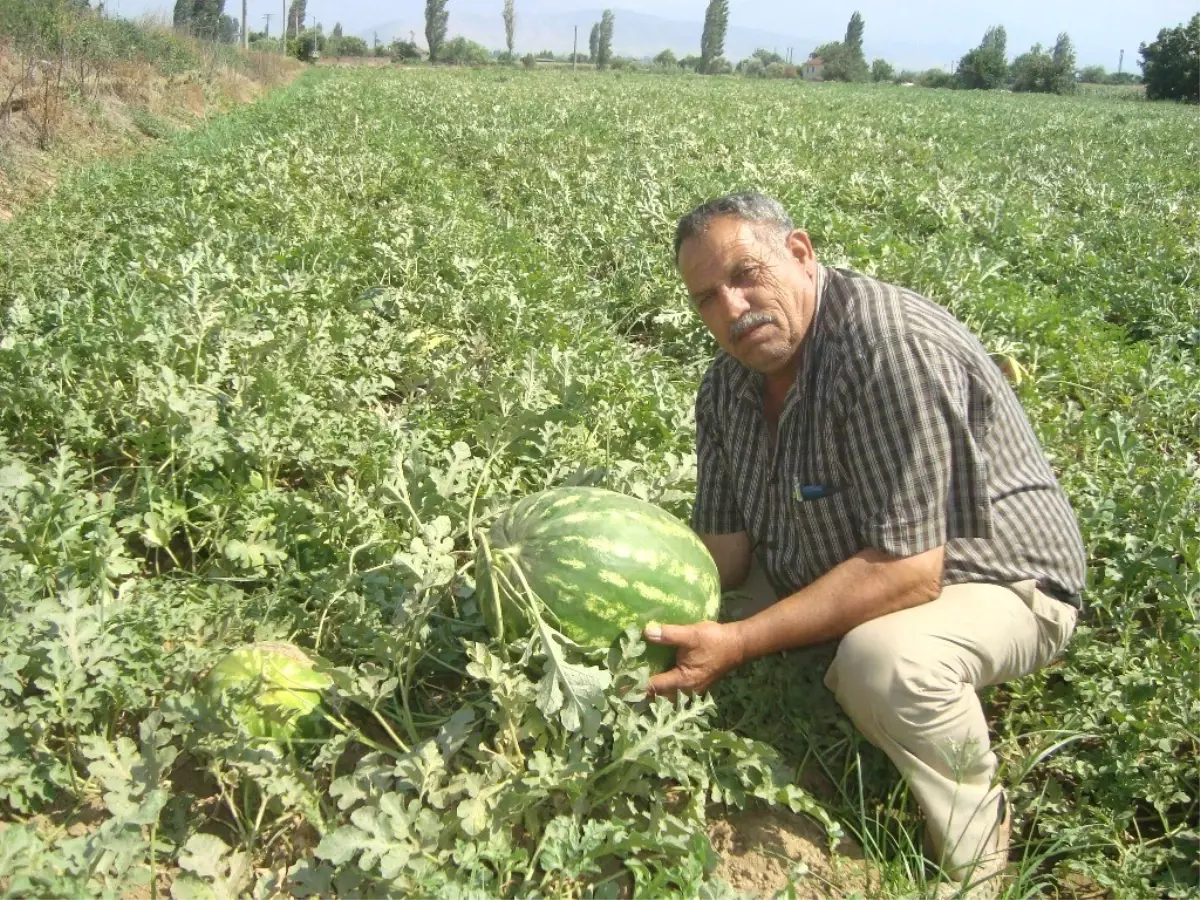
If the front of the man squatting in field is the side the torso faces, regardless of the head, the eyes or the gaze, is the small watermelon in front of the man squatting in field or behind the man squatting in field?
in front

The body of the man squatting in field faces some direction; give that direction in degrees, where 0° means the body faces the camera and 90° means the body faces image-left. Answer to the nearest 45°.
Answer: approximately 45°
